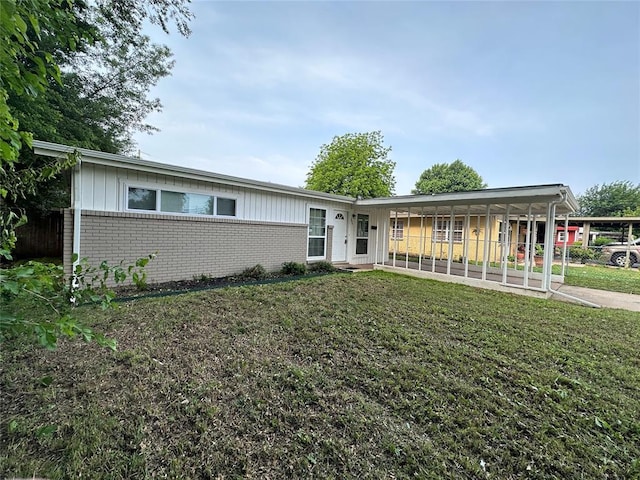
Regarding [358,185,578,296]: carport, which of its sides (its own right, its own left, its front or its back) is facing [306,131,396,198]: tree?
back

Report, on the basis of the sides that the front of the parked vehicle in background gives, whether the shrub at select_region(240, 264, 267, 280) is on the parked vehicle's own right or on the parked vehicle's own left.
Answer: on the parked vehicle's own left

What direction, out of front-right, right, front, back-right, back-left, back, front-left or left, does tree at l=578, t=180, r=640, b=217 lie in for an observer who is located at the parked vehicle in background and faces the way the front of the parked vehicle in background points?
right

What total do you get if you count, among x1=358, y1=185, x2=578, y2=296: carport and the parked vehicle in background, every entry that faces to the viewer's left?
1

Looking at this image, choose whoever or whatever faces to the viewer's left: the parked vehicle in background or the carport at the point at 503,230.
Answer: the parked vehicle in background

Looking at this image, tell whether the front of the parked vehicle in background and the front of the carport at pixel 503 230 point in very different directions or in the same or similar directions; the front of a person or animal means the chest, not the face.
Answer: very different directions

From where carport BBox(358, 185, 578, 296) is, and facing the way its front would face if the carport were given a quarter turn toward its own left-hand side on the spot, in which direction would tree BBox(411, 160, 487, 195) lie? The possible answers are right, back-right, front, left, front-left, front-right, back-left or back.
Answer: front-left

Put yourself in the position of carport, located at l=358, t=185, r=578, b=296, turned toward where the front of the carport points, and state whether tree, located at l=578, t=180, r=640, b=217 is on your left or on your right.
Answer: on your left

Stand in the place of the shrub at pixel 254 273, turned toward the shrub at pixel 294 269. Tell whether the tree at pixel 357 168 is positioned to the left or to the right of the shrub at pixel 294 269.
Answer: left

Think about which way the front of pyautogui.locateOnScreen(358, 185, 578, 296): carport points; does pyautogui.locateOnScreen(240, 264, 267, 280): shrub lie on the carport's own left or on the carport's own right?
on the carport's own right

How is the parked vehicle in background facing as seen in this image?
to the viewer's left

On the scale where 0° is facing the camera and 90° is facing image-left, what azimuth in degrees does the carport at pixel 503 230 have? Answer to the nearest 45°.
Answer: approximately 315°

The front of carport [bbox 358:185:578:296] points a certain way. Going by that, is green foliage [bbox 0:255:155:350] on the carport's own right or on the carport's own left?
on the carport's own right
